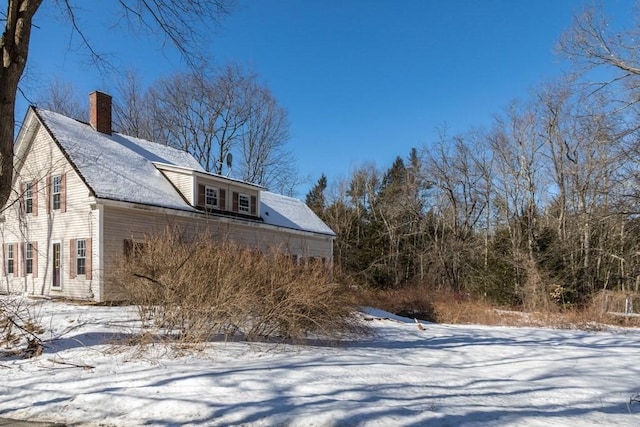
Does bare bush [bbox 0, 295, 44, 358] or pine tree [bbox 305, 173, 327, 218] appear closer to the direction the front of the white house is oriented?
the bare bush

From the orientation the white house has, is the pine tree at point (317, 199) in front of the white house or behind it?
behind

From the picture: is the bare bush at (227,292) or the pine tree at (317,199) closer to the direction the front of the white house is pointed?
the bare bush
